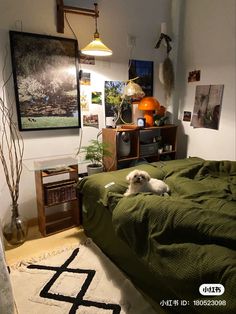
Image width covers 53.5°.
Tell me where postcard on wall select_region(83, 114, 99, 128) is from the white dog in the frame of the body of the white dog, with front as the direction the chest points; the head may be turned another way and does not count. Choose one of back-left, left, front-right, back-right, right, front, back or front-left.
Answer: right

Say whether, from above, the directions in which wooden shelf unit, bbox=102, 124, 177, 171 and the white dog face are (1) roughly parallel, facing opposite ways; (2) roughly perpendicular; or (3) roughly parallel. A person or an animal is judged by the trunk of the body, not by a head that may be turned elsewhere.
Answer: roughly perpendicular

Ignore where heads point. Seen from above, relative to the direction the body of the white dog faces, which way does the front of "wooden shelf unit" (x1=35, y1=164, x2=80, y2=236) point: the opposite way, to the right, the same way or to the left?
to the left

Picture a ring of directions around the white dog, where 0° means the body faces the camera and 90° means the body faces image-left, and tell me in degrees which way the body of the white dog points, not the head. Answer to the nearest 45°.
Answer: approximately 45°

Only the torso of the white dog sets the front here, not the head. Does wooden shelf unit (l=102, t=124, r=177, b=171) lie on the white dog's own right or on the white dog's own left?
on the white dog's own right

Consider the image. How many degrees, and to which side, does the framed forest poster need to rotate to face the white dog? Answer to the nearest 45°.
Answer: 0° — it already faces it

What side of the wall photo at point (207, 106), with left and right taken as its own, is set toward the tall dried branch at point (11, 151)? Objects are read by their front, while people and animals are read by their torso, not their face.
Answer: front

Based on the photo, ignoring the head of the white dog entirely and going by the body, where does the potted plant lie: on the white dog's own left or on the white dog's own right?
on the white dog's own right

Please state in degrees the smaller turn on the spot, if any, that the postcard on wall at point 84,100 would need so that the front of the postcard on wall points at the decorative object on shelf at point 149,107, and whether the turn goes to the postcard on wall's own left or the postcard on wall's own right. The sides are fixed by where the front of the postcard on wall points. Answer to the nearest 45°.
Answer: approximately 45° to the postcard on wall's own left

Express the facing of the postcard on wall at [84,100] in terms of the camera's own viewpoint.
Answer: facing the viewer and to the right of the viewer
